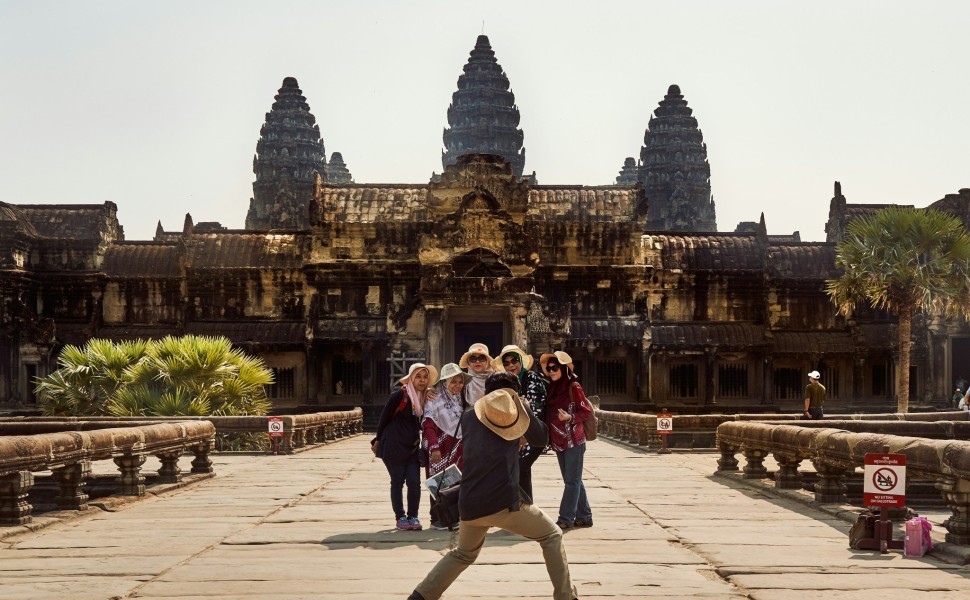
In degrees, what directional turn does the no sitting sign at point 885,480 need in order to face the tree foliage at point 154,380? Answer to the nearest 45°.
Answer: approximately 135° to its right

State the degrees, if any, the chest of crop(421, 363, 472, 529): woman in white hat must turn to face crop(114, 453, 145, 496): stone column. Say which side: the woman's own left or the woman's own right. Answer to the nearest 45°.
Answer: approximately 180°

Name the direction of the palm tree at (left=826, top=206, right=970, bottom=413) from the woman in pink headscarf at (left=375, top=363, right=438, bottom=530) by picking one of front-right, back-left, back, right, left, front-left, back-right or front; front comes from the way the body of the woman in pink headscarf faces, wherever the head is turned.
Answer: left

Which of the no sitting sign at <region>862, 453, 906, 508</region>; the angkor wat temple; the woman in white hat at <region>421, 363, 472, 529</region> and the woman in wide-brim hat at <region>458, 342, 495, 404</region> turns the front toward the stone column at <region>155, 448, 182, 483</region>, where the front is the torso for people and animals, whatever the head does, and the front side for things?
the angkor wat temple

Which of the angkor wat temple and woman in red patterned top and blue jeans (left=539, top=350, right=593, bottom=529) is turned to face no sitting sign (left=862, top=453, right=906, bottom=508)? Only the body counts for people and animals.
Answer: the angkor wat temple

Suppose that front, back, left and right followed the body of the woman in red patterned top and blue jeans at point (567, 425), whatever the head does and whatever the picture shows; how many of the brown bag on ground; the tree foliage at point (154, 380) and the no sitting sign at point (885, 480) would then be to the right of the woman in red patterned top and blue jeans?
1

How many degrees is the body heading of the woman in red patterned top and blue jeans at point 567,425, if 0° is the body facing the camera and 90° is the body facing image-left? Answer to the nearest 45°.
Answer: approximately 45°

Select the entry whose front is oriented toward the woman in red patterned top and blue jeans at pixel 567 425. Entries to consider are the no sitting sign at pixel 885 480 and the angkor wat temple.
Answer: the angkor wat temple

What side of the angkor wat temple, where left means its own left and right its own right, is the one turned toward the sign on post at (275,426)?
front

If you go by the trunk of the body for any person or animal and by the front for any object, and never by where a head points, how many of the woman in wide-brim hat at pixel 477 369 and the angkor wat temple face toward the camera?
2

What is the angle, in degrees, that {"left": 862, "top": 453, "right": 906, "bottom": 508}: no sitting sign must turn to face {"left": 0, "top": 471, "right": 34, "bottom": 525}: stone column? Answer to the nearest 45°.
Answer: approximately 90° to its right

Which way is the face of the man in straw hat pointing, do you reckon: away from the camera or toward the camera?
away from the camera
